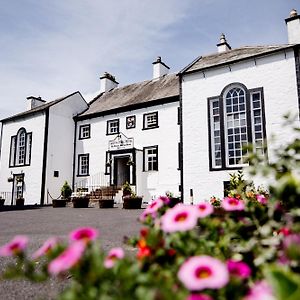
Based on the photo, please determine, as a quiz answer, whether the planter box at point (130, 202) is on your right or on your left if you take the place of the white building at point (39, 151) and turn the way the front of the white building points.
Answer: on your left

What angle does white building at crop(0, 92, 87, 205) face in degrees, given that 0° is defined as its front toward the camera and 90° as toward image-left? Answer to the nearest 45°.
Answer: approximately 45°

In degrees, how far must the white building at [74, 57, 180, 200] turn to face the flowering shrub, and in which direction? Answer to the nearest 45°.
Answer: approximately 45° to its left

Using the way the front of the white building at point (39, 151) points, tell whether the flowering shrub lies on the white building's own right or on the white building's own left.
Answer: on the white building's own left

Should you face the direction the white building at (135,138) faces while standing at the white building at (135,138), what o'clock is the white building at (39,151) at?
the white building at (39,151) is roughly at 2 o'clock from the white building at (135,138).

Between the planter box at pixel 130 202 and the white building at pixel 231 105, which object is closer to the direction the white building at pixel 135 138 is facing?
the planter box

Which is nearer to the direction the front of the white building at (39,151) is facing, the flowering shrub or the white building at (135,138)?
the flowering shrub

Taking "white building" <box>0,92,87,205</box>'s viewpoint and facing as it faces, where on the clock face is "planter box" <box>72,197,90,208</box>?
The planter box is roughly at 10 o'clock from the white building.

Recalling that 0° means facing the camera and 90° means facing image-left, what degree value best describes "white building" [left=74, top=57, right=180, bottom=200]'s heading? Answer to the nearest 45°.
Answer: approximately 45°

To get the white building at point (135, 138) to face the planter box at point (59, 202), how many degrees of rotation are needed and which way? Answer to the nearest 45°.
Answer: approximately 45° to its right
